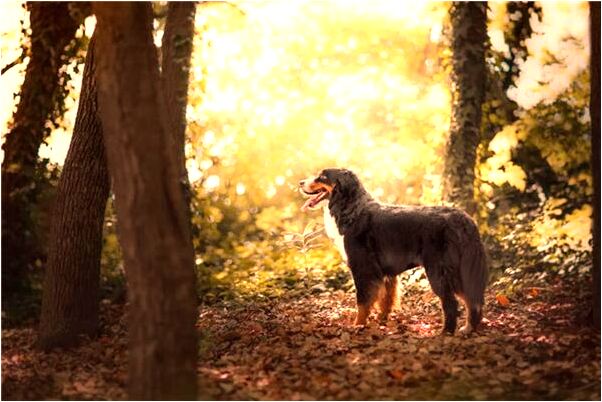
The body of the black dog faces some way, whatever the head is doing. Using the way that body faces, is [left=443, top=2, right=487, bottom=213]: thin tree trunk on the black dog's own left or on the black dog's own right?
on the black dog's own right

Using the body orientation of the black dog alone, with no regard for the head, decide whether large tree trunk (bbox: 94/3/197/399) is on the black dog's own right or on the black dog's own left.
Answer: on the black dog's own left

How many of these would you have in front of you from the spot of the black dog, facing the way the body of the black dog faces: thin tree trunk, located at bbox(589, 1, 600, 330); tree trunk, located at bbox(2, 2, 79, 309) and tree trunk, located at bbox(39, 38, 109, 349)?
2

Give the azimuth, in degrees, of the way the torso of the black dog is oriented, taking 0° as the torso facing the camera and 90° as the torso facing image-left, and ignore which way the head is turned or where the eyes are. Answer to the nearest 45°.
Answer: approximately 90°

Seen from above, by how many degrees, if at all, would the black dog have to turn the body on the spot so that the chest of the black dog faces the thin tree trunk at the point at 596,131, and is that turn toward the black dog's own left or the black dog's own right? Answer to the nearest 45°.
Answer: approximately 135° to the black dog's own left

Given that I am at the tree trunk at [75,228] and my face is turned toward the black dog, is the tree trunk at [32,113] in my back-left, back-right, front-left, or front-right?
back-left

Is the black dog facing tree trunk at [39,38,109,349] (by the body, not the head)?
yes

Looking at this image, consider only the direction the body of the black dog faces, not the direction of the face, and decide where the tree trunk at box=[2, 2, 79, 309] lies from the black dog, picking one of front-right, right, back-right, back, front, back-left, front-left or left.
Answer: front

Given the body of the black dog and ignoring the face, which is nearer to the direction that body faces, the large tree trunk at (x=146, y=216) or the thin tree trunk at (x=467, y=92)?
the large tree trunk
